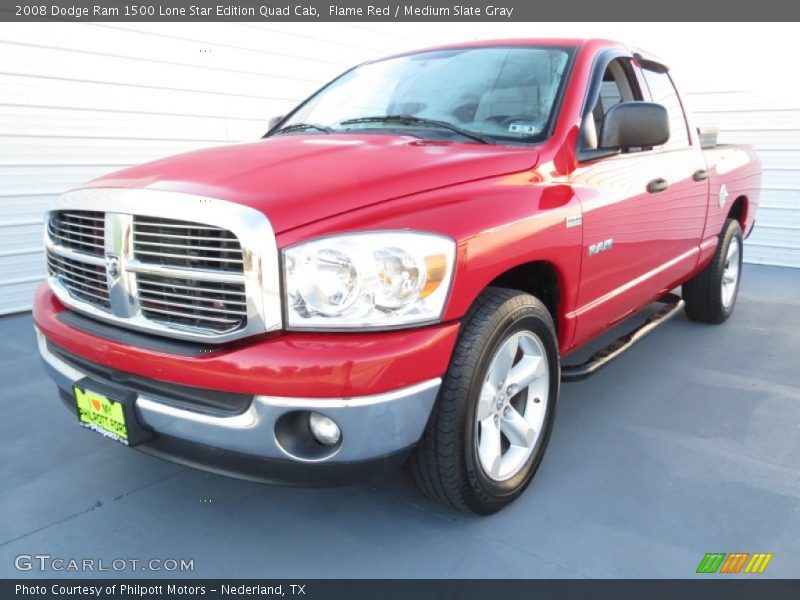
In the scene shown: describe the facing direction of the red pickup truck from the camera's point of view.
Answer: facing the viewer and to the left of the viewer
